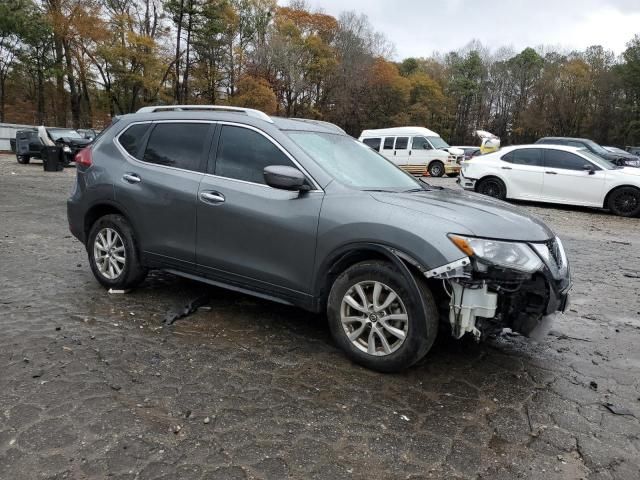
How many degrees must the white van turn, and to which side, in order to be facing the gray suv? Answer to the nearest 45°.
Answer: approximately 45° to its right

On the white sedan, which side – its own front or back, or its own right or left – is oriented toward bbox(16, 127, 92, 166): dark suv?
back

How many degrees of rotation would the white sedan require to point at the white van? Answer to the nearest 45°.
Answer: approximately 135° to its left

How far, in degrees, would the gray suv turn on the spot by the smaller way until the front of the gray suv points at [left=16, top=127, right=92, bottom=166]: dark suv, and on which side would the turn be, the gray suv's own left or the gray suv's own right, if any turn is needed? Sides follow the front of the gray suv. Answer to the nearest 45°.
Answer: approximately 180°

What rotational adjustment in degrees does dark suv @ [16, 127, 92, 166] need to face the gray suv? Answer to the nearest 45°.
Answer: approximately 45° to its right

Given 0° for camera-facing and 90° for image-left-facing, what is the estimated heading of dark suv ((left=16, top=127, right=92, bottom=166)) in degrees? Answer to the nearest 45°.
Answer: approximately 315°

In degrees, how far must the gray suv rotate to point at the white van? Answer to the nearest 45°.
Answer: approximately 135° to its left

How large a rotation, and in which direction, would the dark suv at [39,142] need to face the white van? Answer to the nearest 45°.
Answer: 0° — it already faces it

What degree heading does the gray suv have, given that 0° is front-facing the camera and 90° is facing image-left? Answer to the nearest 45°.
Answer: approximately 315°

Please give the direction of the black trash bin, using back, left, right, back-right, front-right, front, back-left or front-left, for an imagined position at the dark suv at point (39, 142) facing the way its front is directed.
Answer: front-right

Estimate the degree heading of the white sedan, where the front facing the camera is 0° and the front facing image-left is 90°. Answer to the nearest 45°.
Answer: approximately 270°
